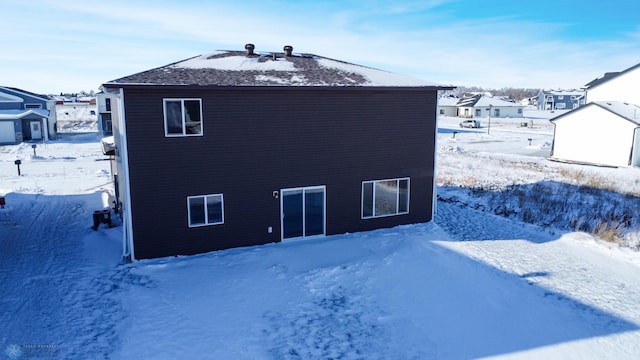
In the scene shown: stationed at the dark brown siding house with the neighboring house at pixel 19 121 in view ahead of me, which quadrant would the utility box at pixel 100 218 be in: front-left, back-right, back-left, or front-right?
front-left

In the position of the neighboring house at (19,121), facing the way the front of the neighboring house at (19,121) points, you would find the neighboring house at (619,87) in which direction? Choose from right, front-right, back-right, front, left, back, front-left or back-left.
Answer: front-left

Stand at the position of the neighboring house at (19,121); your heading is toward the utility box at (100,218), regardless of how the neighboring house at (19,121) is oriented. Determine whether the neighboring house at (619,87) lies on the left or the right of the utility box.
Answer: left

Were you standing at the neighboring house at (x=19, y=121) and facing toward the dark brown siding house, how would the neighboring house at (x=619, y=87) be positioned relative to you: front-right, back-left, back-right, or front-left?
front-left

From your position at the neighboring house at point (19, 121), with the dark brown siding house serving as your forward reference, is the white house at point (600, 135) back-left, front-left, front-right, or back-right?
front-left

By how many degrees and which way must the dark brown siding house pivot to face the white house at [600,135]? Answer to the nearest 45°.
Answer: approximately 45° to its right

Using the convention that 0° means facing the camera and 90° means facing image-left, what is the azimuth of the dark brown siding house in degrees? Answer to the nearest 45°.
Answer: approximately 180°

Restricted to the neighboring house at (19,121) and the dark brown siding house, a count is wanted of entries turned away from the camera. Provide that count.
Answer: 1

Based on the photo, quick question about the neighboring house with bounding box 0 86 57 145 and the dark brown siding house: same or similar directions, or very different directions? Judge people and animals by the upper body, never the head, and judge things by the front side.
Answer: very different directions

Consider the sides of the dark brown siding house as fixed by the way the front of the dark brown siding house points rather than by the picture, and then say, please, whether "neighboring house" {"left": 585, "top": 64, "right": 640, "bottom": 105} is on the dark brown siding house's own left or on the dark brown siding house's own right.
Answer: on the dark brown siding house's own right

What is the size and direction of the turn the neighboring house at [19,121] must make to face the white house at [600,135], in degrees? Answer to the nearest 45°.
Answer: approximately 45° to its left
